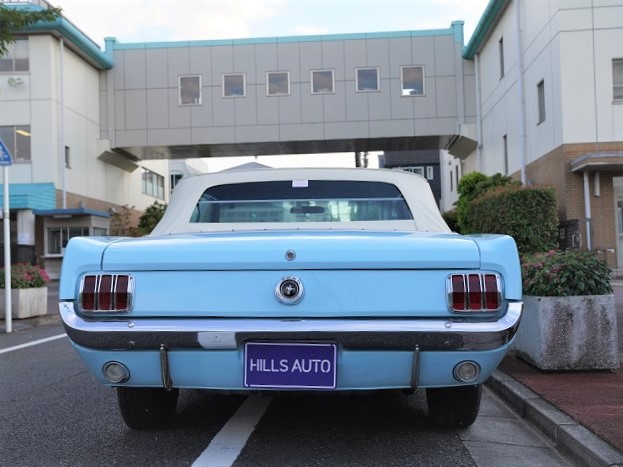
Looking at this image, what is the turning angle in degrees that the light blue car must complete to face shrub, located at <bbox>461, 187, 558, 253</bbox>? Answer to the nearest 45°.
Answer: approximately 45° to its right

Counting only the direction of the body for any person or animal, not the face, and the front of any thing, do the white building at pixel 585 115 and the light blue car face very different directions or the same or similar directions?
very different directions

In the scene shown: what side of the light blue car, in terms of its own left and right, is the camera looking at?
back

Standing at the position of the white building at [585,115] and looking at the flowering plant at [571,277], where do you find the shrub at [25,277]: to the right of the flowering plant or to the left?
right

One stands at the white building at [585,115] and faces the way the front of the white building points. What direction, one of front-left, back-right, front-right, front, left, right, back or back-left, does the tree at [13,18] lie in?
front-right

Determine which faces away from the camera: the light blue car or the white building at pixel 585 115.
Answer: the light blue car

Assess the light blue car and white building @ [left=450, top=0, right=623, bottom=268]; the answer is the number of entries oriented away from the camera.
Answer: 1

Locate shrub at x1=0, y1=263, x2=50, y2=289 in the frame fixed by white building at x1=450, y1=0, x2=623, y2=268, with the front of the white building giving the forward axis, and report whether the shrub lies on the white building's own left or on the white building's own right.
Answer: on the white building's own right
